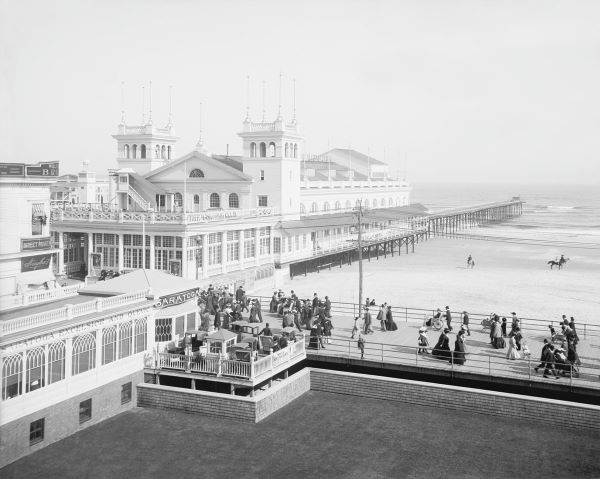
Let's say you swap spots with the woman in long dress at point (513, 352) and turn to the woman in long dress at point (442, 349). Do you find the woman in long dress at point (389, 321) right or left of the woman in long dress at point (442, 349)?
right

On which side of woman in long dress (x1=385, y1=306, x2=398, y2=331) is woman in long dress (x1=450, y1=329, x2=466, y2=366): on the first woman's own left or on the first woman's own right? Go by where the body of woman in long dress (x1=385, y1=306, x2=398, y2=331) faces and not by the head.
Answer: on the first woman's own left

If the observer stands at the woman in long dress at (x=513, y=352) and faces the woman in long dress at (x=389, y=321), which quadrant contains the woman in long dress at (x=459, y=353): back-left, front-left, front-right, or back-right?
front-left

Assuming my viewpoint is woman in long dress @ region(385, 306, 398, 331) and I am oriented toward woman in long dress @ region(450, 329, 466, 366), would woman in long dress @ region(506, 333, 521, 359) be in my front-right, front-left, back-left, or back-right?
front-left

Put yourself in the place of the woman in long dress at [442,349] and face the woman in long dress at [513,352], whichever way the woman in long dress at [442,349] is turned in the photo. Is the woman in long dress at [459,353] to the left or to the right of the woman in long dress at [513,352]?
right
